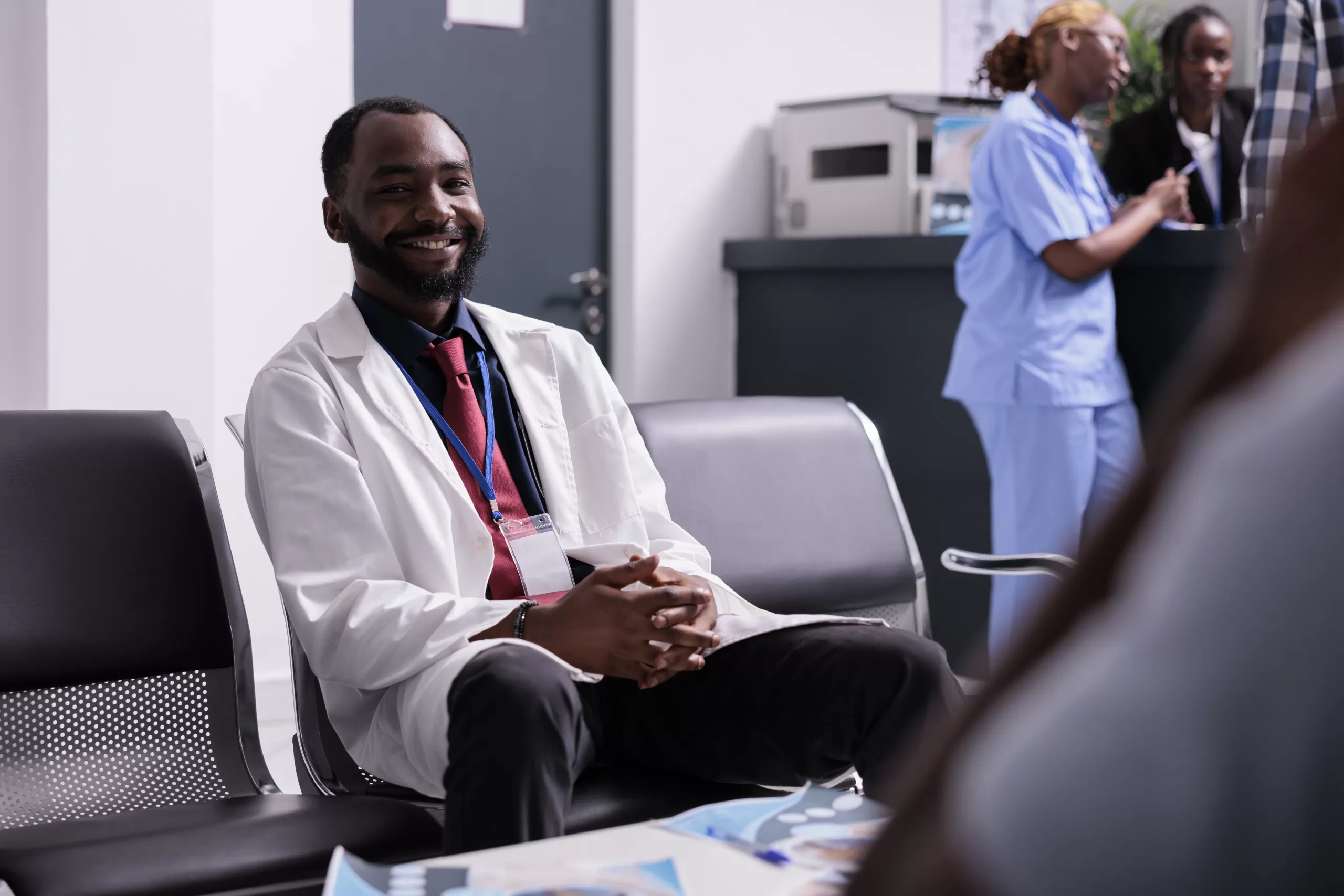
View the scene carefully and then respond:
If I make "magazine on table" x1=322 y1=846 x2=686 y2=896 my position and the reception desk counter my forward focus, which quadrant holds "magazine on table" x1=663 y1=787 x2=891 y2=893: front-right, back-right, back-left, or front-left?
front-right

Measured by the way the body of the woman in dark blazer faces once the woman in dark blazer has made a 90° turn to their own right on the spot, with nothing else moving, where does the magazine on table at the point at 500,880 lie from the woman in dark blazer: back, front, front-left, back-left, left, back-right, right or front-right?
front-left

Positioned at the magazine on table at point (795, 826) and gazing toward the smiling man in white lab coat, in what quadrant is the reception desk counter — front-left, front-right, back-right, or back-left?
front-right

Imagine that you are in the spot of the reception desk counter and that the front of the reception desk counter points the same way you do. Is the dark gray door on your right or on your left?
on your right

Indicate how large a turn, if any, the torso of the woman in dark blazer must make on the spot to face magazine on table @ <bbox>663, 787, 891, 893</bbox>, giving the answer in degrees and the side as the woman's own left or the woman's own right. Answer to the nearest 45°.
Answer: approximately 45° to the woman's own right

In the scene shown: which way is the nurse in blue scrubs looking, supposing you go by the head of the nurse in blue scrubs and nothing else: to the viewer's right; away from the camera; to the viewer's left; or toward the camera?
to the viewer's right

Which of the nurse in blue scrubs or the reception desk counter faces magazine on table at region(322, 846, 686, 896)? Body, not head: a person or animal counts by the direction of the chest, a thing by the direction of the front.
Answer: the reception desk counter

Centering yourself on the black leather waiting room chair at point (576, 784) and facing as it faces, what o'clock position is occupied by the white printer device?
The white printer device is roughly at 8 o'clock from the black leather waiting room chair.

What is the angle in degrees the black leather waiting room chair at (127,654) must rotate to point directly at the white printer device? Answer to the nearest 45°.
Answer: approximately 90° to its left

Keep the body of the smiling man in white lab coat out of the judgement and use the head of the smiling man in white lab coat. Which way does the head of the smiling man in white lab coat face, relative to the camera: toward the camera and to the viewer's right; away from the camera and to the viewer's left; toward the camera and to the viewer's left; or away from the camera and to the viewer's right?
toward the camera and to the viewer's right

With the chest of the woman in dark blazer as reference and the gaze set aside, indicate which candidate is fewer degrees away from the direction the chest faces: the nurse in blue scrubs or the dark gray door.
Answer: the nurse in blue scrubs

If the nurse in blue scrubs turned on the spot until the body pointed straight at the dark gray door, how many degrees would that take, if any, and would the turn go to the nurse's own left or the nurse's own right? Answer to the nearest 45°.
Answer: approximately 135° to the nurse's own left

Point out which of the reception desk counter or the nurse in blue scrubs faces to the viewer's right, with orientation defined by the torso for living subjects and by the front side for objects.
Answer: the nurse in blue scrubs

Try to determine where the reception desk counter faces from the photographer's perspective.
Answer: facing the viewer

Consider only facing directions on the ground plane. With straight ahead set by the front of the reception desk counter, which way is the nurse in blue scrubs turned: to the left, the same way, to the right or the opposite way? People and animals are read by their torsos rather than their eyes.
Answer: to the left

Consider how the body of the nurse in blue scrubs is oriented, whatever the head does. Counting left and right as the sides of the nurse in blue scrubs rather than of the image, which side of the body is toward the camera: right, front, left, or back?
right

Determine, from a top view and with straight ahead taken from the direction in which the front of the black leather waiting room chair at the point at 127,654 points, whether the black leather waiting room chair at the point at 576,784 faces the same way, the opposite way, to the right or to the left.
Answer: the same way
